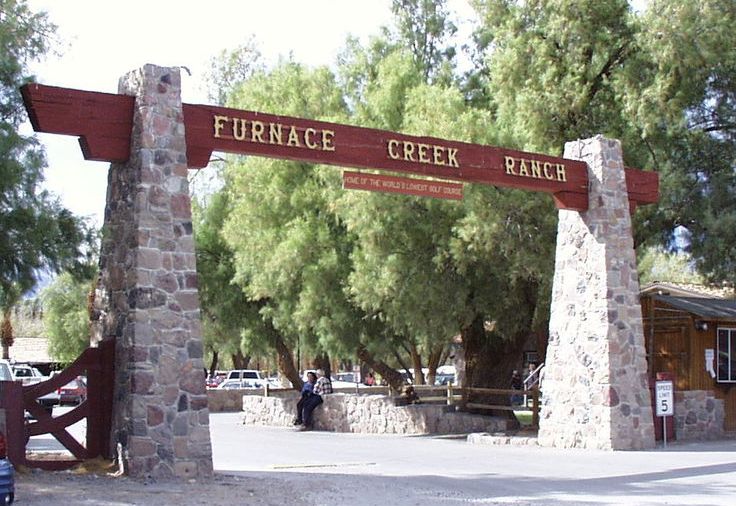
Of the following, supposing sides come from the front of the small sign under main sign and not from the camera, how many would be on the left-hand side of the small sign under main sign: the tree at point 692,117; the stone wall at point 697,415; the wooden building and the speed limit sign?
4

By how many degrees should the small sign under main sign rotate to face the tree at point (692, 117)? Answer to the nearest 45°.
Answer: approximately 90° to its left

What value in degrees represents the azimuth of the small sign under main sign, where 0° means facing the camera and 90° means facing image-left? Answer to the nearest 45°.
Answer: approximately 315°

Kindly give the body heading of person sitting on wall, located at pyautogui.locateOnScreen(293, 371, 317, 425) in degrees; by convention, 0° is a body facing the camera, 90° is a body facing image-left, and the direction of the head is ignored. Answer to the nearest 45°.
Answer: approximately 45°

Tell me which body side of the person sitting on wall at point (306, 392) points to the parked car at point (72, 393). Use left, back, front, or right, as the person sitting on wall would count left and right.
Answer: right

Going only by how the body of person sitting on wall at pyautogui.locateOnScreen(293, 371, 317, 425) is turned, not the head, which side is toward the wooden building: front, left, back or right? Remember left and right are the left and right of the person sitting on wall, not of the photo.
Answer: left

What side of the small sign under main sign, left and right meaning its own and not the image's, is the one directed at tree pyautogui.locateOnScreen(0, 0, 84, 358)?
right

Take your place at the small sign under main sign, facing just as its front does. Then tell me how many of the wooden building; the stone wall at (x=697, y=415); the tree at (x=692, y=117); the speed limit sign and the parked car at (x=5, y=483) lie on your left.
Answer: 4

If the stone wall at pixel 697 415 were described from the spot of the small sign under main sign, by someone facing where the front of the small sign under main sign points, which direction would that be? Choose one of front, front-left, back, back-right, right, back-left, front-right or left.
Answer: left

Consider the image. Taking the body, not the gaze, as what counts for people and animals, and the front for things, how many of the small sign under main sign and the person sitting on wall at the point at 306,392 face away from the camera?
0
